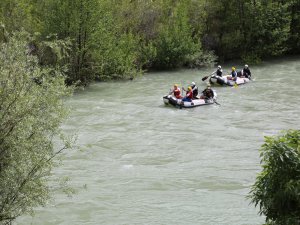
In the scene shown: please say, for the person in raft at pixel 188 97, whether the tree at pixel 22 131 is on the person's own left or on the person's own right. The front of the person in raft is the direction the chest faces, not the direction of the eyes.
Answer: on the person's own left

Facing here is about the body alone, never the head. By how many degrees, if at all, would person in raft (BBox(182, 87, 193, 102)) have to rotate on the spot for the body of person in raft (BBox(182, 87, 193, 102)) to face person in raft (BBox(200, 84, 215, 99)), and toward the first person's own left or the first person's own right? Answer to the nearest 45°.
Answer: approximately 135° to the first person's own right

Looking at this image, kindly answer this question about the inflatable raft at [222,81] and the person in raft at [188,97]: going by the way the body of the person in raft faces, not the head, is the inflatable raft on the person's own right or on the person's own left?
on the person's own right

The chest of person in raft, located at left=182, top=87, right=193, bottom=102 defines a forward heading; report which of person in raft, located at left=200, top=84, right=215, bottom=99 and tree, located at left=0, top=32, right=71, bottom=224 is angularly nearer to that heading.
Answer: the tree

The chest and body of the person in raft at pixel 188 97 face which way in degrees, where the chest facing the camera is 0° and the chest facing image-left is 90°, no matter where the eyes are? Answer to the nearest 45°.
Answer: approximately 90°

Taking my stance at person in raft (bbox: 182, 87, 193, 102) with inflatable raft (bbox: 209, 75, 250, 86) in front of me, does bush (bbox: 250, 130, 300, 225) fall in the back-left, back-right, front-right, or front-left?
back-right

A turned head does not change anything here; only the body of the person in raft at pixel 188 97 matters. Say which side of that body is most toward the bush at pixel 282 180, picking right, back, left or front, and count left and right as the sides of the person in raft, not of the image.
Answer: left
